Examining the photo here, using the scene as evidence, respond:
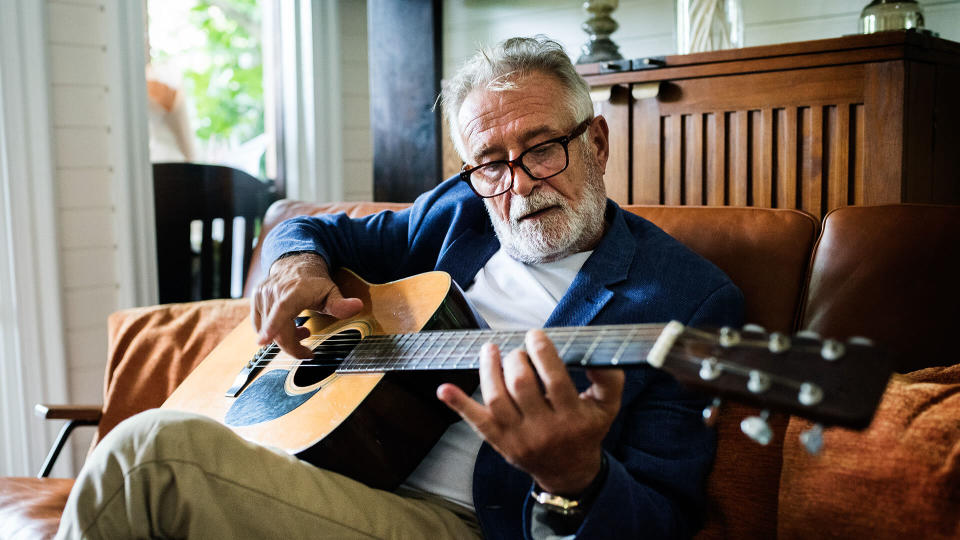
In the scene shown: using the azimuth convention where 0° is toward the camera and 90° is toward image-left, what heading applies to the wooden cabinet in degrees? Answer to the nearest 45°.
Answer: approximately 45°

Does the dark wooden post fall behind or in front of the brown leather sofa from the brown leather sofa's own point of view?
behind

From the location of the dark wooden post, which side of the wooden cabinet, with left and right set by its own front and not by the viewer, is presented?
right

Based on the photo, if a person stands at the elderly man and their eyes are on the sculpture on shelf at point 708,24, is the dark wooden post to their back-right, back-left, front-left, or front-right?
front-left

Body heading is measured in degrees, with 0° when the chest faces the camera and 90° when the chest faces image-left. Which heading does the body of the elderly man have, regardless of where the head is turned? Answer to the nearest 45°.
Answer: approximately 45°

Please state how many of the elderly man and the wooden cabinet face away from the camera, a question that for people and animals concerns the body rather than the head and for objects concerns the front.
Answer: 0

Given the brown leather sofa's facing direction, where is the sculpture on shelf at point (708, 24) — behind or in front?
behind

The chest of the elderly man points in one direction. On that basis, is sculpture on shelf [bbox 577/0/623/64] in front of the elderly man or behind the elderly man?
behind

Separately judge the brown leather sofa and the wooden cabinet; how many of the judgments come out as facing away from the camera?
0

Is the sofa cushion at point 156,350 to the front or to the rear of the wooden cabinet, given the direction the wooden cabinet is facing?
to the front

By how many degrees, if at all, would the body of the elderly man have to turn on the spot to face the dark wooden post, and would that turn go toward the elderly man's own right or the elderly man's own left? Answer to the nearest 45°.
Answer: approximately 135° to the elderly man's own right

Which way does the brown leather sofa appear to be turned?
toward the camera

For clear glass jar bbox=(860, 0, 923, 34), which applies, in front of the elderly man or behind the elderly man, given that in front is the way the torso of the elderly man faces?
behind
